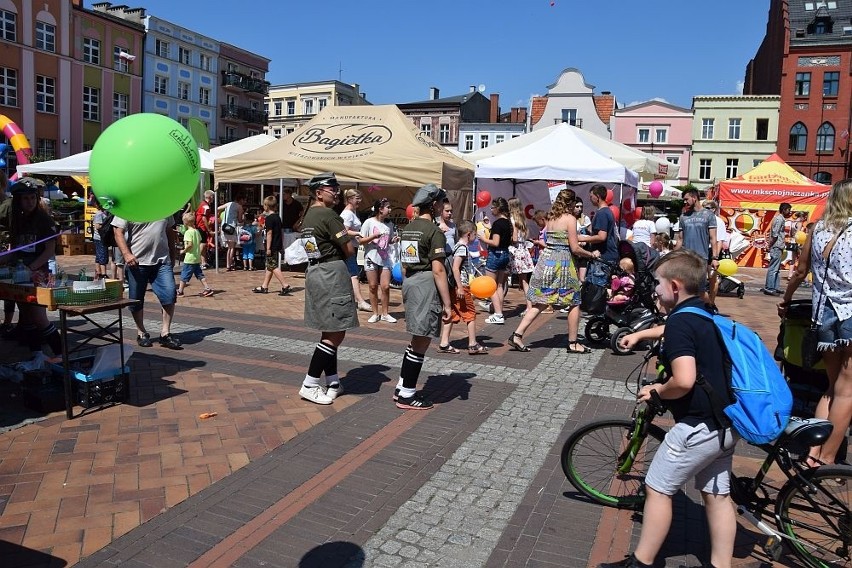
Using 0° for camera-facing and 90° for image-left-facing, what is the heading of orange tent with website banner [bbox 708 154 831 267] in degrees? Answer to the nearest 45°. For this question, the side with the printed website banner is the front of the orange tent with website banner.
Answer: approximately 0°

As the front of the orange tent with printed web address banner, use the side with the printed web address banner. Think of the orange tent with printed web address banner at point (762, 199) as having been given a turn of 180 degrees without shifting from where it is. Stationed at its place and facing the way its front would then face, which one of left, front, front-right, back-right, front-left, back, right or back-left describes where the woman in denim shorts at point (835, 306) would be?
back

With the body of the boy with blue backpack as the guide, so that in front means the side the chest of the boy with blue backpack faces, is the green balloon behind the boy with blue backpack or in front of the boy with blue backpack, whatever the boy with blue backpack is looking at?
in front

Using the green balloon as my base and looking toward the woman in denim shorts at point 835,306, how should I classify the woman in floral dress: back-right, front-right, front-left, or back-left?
front-left

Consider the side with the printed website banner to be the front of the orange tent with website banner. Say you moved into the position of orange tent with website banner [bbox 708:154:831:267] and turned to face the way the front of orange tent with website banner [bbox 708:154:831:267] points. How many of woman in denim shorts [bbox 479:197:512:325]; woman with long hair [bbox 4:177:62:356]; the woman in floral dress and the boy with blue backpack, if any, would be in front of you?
4

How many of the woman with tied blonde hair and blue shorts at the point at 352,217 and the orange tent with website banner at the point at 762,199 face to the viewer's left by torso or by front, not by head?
0

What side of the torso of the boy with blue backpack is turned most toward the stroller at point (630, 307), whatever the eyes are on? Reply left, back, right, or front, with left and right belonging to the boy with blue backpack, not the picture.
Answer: right

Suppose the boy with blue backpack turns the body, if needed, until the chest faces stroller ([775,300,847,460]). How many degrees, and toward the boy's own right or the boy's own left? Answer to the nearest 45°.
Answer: approximately 90° to the boy's own right

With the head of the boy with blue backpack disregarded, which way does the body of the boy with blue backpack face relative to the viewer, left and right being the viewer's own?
facing to the left of the viewer

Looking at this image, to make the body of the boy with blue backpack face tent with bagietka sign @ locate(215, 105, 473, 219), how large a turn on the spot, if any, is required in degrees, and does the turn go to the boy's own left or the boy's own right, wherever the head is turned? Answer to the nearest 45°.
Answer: approximately 45° to the boy's own right

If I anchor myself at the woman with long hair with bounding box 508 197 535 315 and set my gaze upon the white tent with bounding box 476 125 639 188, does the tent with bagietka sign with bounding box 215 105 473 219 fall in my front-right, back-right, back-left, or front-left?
front-left

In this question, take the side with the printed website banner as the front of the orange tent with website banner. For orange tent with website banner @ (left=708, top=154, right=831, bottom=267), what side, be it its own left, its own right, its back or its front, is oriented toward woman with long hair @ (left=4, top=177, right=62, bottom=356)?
front

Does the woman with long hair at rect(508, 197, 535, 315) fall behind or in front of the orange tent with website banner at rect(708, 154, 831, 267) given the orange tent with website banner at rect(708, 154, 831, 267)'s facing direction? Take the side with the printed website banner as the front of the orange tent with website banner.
in front

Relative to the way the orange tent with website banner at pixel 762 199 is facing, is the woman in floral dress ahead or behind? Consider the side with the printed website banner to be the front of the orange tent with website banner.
ahead

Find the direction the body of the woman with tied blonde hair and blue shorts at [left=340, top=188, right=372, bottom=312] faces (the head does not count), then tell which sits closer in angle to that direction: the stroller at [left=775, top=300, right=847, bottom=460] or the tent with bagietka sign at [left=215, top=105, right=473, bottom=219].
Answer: the stroller
